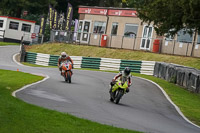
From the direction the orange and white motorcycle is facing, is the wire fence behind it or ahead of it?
behind

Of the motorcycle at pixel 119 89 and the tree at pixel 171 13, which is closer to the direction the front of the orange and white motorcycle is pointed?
the motorcycle

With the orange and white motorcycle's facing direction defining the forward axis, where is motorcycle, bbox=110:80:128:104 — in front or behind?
in front

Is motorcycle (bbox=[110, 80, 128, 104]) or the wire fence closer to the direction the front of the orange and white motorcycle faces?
the motorcycle

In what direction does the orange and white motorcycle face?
toward the camera

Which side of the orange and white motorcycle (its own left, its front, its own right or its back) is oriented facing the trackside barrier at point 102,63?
back
